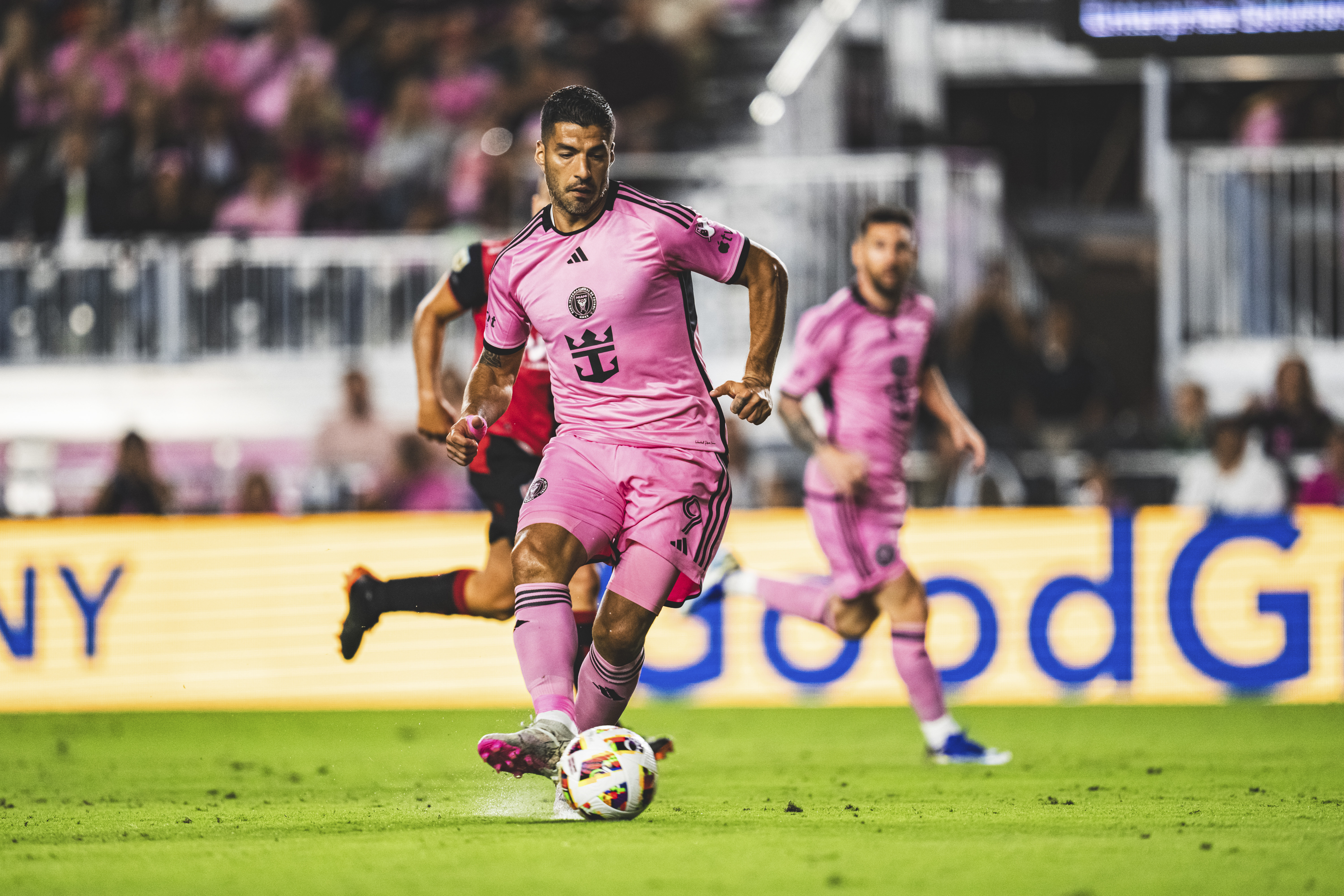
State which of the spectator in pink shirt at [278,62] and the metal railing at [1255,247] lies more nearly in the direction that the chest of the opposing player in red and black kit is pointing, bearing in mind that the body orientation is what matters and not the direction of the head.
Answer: the metal railing

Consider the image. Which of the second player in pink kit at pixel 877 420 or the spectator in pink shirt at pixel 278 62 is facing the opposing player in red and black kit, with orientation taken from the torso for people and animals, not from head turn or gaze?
the spectator in pink shirt

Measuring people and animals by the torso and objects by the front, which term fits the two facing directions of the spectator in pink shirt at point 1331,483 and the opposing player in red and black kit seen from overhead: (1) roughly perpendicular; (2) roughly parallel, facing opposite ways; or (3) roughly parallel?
roughly perpendicular

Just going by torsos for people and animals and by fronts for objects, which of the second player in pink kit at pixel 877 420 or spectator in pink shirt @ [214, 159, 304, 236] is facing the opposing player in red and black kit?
the spectator in pink shirt

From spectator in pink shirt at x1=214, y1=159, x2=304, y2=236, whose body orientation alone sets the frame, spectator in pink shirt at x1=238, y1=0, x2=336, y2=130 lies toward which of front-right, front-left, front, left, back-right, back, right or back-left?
back

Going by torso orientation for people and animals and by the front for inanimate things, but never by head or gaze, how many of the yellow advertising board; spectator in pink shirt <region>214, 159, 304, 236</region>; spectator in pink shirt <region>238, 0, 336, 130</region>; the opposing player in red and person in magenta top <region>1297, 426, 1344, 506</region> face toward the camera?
4

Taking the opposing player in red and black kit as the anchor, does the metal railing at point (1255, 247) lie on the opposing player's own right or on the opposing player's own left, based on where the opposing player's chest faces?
on the opposing player's own left

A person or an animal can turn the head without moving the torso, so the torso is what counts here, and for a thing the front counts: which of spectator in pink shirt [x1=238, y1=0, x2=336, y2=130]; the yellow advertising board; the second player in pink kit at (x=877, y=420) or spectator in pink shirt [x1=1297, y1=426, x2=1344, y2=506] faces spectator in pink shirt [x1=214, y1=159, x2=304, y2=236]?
spectator in pink shirt [x1=238, y1=0, x2=336, y2=130]

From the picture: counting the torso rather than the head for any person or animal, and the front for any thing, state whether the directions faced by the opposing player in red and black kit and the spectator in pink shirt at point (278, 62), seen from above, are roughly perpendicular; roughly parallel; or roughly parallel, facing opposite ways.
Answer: roughly perpendicular

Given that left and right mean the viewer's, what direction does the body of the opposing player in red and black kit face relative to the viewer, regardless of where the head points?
facing to the right of the viewer
